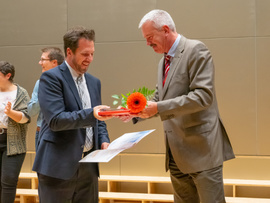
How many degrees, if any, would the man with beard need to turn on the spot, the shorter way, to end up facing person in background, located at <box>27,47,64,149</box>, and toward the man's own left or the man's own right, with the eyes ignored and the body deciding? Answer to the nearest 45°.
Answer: approximately 135° to the man's own left

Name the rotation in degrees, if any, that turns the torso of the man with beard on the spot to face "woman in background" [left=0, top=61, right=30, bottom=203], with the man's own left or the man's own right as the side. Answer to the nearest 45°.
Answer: approximately 135° to the man's own left

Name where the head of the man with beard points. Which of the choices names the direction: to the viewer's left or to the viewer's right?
to the viewer's right

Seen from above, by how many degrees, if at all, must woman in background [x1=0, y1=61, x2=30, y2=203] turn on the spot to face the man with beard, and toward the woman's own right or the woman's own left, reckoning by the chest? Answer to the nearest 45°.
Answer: approximately 45° to the woman's own left

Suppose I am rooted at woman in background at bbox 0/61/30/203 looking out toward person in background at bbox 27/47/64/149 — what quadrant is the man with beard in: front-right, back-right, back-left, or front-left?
front-right
